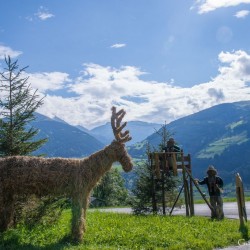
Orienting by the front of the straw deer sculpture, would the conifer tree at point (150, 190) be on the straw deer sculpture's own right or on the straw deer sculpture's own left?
on the straw deer sculpture's own left

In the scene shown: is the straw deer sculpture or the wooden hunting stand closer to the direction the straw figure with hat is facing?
the straw deer sculpture

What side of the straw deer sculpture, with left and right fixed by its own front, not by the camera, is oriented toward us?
right

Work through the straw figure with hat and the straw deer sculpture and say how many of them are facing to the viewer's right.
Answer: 1

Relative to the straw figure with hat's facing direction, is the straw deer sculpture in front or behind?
in front

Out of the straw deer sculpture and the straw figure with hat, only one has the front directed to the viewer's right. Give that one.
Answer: the straw deer sculpture

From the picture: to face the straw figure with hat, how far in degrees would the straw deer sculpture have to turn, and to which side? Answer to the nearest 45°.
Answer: approximately 45° to its left

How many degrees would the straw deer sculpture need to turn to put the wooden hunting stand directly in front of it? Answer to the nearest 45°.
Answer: approximately 45° to its left

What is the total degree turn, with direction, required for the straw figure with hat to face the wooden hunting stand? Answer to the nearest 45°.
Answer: approximately 90° to its right

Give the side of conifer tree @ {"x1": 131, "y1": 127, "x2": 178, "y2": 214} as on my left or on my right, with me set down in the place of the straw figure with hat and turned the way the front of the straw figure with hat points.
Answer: on my right
